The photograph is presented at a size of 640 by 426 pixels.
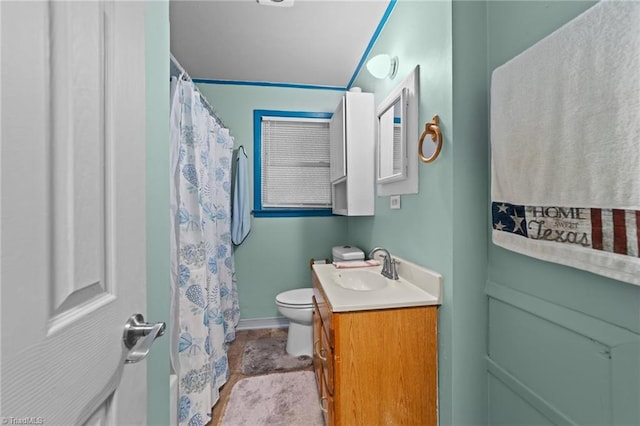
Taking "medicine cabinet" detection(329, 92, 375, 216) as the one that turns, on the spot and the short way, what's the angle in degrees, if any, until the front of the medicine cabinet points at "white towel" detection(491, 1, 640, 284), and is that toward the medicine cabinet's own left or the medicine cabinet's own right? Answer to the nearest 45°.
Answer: approximately 135° to the medicine cabinet's own left

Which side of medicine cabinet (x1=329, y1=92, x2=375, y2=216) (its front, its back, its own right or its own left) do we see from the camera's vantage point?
left

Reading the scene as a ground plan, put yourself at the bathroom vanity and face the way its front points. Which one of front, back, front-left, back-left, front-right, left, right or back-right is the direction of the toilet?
front-right

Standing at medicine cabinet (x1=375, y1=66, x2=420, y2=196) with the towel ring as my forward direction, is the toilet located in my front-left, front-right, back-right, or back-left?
back-right

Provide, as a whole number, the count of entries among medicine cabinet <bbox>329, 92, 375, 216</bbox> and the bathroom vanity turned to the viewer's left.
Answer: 2

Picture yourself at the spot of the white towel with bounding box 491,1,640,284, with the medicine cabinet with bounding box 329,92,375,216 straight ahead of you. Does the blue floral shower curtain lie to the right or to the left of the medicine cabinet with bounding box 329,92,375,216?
left

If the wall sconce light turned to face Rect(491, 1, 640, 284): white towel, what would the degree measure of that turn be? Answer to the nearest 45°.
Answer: approximately 135° to its left

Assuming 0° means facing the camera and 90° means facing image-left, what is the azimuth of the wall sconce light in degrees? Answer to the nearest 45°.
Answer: approximately 90°

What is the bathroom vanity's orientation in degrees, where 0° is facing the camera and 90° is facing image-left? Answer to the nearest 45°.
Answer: approximately 90°

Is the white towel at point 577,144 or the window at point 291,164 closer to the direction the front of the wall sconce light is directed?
the window

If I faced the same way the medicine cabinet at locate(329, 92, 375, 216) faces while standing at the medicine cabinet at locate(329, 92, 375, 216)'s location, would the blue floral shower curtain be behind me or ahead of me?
ahead

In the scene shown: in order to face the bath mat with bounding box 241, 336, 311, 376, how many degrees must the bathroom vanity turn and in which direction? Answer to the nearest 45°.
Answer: approximately 45° to its right
